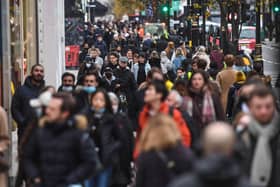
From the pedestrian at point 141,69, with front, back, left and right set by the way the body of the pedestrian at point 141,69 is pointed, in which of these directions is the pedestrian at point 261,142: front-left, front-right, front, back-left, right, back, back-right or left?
front

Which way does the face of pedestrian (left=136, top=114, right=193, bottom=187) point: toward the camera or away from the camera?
away from the camera

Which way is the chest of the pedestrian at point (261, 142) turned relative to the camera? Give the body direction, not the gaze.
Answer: toward the camera

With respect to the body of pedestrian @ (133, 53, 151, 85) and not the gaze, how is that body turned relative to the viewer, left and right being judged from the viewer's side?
facing the viewer

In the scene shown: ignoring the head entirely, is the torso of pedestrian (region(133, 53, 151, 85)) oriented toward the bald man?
yes

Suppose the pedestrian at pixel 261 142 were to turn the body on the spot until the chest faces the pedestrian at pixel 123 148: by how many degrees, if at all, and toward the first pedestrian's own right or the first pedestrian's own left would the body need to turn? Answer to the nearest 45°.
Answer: approximately 135° to the first pedestrian's own right

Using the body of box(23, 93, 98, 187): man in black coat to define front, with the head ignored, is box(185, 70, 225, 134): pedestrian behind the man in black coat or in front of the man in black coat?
behind

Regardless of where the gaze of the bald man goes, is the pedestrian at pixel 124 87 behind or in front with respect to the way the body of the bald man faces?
in front

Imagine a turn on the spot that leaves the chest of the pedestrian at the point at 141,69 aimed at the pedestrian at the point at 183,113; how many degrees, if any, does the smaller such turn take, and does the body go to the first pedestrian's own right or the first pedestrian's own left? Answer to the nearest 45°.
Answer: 0° — they already face them

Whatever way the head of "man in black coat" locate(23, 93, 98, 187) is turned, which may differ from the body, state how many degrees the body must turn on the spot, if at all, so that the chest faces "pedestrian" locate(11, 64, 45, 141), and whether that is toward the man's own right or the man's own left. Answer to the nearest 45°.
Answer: approximately 135° to the man's own right

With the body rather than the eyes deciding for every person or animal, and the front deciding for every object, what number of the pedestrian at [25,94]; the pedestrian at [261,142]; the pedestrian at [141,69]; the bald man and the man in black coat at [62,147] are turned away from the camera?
1

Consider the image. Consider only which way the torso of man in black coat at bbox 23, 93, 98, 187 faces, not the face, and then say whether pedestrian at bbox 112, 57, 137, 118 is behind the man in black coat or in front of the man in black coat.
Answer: behind

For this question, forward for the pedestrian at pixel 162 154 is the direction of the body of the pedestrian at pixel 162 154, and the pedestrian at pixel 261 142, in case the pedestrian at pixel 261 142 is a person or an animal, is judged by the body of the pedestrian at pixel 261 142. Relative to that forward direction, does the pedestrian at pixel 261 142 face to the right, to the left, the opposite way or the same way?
the opposite way

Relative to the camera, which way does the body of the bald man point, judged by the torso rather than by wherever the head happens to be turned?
away from the camera

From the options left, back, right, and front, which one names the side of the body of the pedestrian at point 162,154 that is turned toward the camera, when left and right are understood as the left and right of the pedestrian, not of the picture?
back

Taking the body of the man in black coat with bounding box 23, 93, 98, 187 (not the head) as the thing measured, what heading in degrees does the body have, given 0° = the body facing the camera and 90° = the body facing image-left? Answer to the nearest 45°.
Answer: approximately 45°

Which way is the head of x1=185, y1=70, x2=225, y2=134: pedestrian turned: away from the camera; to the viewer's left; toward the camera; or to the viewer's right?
toward the camera

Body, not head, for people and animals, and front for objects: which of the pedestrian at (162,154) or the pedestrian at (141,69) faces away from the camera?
the pedestrian at (162,154)

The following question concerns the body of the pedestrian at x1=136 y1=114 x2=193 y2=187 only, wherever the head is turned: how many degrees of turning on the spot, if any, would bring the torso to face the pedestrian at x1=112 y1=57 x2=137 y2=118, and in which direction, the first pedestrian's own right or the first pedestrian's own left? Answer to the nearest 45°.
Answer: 0° — they already face them
